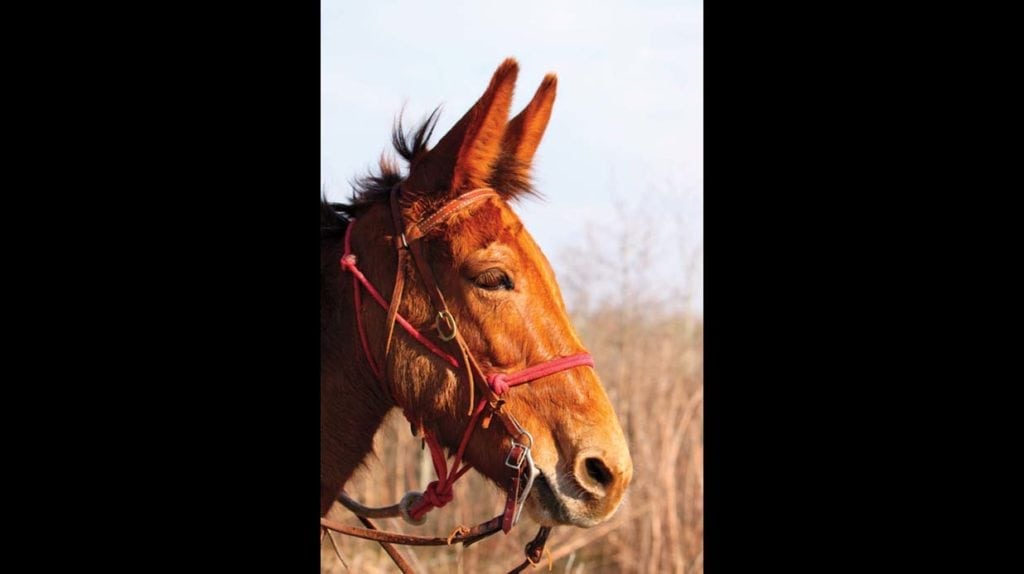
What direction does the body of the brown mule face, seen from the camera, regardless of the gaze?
to the viewer's right
